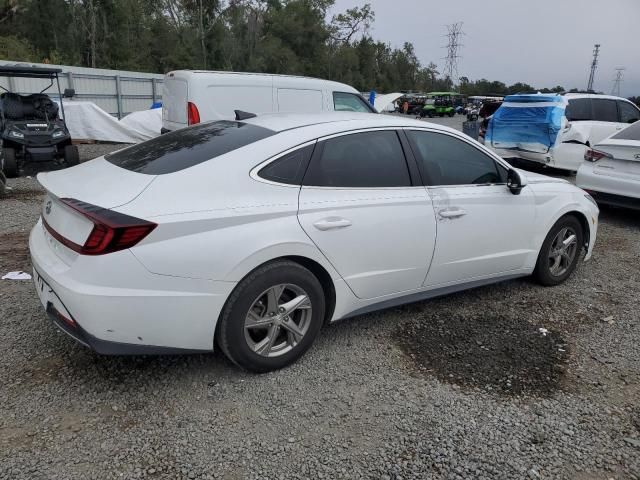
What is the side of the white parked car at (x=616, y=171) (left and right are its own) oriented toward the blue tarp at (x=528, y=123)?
left

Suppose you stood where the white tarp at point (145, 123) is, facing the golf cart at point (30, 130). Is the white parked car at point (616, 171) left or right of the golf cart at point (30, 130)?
left

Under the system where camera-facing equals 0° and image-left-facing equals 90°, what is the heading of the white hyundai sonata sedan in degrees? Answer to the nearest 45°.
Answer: approximately 225°

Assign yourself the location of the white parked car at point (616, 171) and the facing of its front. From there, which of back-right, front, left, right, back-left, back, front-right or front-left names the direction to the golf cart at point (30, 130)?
back-left

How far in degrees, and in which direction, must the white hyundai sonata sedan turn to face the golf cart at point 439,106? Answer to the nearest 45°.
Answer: approximately 45° to its left

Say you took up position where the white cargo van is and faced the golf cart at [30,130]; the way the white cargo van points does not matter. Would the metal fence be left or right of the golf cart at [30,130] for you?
right

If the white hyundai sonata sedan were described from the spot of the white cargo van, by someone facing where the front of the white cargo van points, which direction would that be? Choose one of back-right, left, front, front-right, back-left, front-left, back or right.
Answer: back-right

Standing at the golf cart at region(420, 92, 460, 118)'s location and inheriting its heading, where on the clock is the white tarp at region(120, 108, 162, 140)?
The white tarp is roughly at 11 o'clock from the golf cart.

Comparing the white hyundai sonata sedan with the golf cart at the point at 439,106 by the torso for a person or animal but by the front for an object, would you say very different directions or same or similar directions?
very different directions

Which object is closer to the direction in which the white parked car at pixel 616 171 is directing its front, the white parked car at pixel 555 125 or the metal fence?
the white parked car

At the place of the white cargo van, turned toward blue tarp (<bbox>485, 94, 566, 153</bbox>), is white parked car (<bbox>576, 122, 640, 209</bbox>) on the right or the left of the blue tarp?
right
